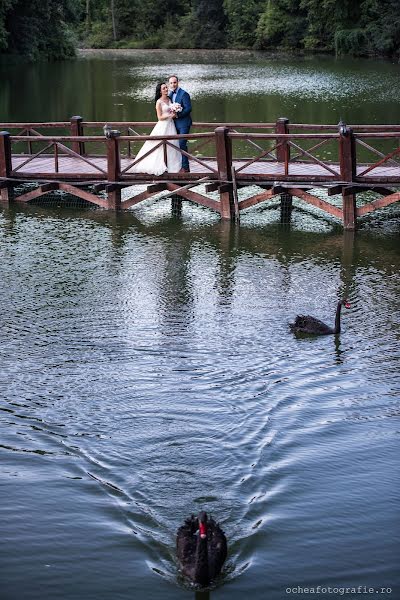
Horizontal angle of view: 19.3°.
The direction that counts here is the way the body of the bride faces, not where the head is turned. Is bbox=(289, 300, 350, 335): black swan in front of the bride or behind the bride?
in front

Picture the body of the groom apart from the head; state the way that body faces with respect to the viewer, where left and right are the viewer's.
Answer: facing the viewer and to the left of the viewer

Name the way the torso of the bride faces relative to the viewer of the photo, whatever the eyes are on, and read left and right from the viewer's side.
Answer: facing the viewer and to the right of the viewer

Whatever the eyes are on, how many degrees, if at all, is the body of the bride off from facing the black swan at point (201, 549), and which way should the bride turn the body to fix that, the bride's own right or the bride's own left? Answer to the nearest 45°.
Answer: approximately 45° to the bride's own right

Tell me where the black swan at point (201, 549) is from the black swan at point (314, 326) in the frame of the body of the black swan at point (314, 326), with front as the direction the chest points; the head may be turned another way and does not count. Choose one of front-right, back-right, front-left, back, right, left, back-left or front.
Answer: right

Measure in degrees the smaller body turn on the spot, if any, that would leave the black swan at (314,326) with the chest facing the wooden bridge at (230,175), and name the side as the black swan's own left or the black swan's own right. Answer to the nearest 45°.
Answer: approximately 90° to the black swan's own left

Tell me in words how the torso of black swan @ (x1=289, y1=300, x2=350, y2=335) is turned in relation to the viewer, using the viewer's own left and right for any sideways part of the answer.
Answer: facing to the right of the viewer

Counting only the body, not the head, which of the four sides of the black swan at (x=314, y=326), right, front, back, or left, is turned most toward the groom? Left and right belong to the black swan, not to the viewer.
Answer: left

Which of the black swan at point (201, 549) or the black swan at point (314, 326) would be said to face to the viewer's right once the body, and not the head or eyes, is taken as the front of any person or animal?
the black swan at point (314, 326)

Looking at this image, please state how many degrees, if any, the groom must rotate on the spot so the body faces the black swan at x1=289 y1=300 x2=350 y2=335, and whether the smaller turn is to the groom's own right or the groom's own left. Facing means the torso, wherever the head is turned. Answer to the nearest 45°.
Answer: approximately 45° to the groom's own left
